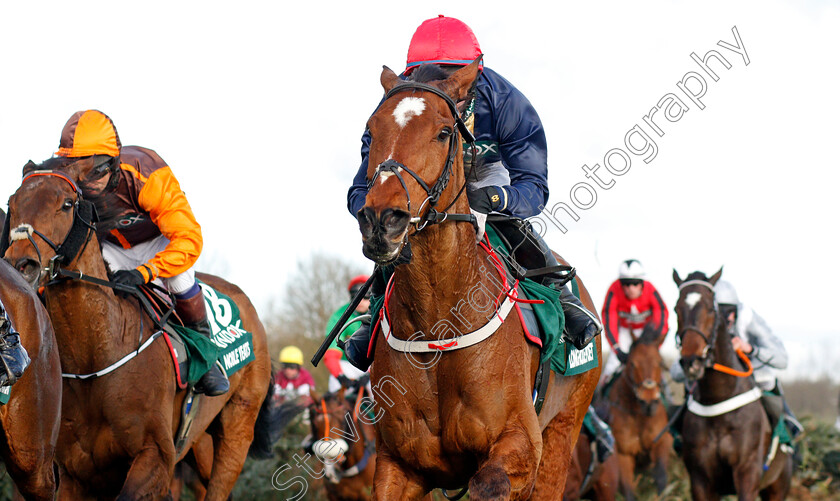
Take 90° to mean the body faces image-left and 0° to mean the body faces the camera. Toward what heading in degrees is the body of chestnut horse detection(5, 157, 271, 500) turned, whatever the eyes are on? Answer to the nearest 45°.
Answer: approximately 45°

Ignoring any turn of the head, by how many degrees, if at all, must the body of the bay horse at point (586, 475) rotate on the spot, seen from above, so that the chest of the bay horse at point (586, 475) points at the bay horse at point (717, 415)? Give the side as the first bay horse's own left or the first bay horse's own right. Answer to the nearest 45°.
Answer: approximately 135° to the first bay horse's own left

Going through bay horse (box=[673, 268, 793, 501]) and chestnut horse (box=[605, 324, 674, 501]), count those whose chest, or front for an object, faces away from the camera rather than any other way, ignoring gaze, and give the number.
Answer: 0

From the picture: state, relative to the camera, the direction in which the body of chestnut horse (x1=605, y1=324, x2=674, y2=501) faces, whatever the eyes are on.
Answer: toward the camera

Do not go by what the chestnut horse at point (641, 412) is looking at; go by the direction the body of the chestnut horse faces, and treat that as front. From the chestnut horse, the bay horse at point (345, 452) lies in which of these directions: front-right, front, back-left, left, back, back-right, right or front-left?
front-right

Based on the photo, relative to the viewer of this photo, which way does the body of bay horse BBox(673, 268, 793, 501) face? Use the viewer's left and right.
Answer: facing the viewer and to the left of the viewer

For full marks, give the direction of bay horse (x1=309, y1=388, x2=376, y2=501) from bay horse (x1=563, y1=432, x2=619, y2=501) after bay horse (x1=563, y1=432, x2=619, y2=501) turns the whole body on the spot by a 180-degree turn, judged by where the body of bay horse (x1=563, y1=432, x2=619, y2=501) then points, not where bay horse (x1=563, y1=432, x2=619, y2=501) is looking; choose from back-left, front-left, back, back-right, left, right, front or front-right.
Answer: back-left

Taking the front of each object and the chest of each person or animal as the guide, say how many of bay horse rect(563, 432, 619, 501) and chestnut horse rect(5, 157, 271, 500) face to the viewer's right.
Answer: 0

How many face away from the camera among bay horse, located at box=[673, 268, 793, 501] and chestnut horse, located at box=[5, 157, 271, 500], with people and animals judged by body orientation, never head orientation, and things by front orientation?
0

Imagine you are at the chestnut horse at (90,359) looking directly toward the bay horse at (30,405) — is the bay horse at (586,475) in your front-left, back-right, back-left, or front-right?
back-left

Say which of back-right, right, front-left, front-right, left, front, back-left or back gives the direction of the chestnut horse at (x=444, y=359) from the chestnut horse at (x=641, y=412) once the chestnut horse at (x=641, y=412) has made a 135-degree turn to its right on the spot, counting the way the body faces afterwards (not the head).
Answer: back-left

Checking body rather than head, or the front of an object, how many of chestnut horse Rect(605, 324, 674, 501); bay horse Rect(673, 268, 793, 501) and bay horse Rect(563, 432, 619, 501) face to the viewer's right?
0
